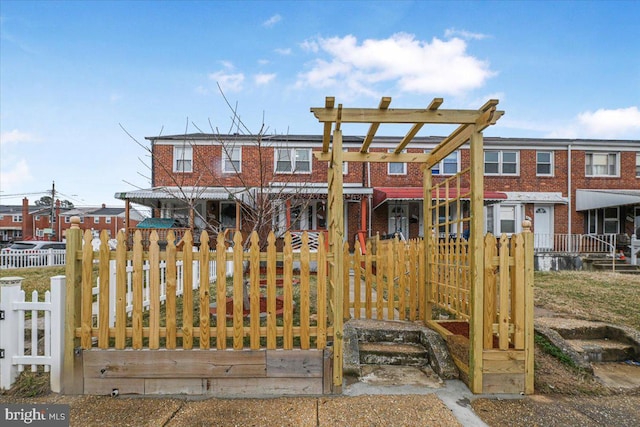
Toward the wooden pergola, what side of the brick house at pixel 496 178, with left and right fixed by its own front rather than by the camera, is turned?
front

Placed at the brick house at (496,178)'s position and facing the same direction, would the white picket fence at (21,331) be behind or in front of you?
in front

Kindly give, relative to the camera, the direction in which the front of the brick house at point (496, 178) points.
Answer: facing the viewer
